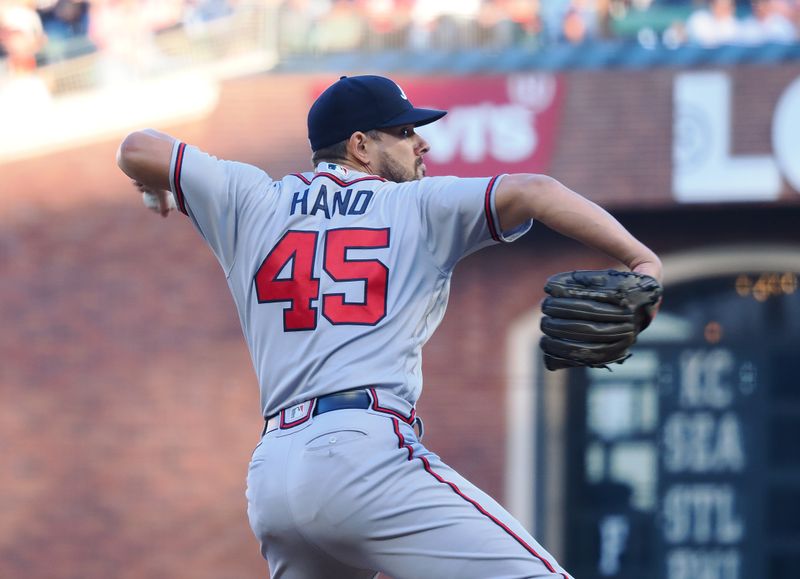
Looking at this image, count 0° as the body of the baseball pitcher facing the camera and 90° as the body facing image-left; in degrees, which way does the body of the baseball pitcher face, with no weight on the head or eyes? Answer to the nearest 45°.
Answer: approximately 225°
